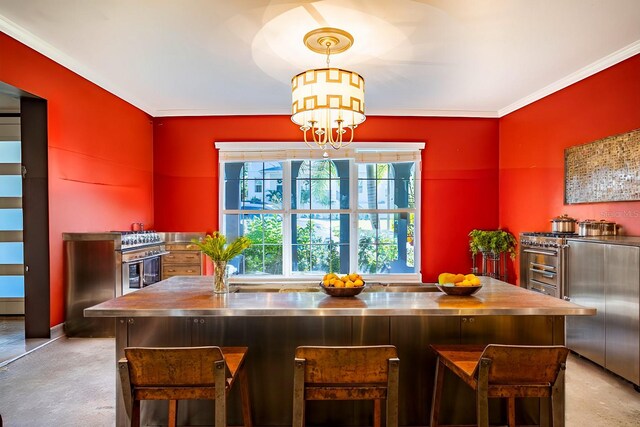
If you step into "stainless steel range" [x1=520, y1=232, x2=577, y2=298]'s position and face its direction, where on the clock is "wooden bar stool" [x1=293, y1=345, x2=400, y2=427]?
The wooden bar stool is roughly at 11 o'clock from the stainless steel range.

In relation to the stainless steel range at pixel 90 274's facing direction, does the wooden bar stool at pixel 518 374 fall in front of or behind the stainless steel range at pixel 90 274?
in front

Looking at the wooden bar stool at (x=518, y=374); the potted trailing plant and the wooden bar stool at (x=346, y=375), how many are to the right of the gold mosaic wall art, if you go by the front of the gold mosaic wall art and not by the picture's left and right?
1

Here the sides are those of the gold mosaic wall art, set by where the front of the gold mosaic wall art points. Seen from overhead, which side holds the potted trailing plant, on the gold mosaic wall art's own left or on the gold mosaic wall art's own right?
on the gold mosaic wall art's own right

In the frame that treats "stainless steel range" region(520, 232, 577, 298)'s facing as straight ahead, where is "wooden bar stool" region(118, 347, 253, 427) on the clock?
The wooden bar stool is roughly at 11 o'clock from the stainless steel range.

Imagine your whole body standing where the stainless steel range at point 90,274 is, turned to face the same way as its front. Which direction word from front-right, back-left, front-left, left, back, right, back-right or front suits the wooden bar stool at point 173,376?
front-right

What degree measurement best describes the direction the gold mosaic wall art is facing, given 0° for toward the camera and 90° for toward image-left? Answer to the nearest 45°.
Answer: approximately 45°
